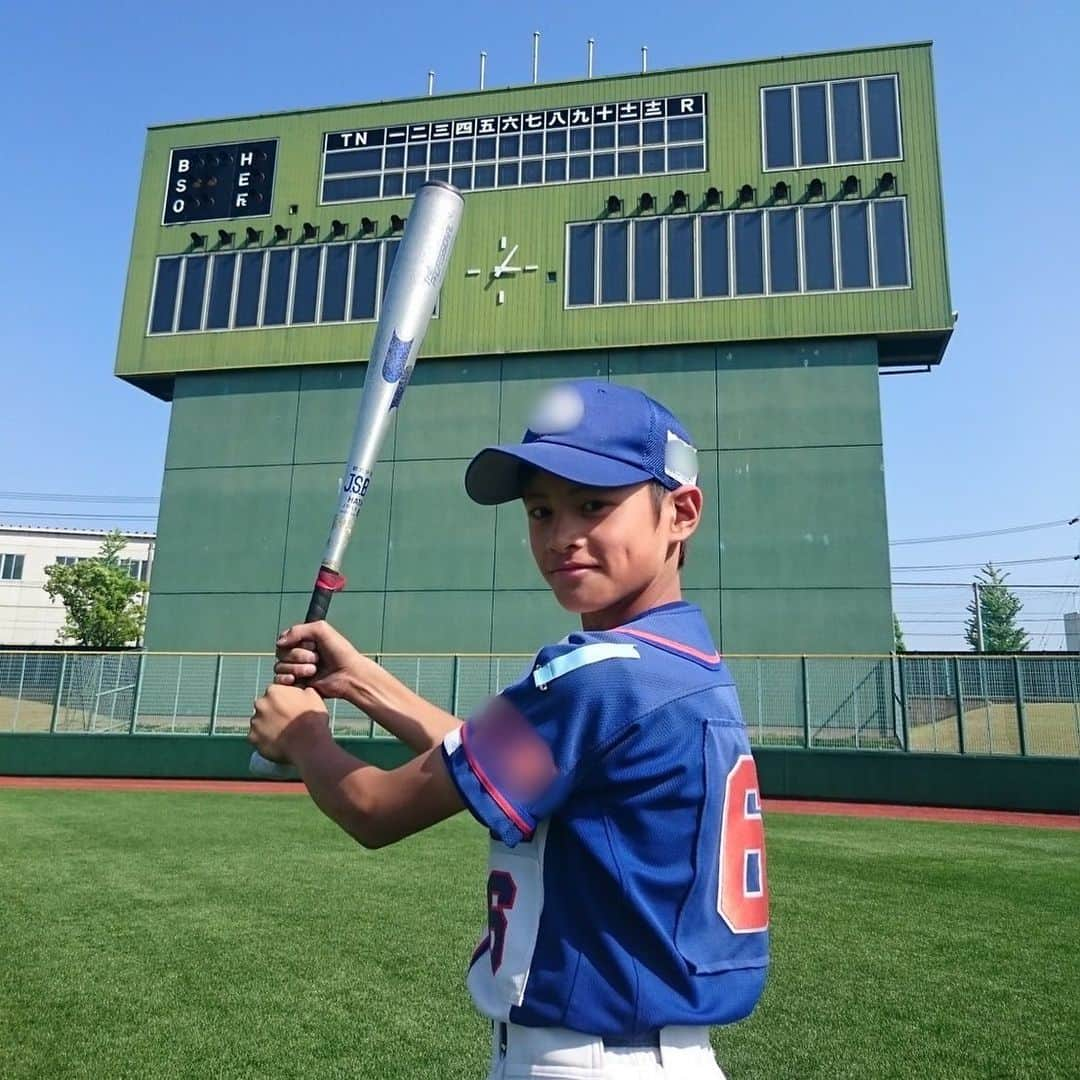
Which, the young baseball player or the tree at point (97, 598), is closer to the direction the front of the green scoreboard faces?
the young baseball player

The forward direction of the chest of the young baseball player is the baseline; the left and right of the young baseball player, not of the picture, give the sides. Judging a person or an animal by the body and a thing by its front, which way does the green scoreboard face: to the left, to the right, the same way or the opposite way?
to the left

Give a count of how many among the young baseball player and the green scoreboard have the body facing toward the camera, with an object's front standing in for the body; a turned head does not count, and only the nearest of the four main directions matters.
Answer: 1

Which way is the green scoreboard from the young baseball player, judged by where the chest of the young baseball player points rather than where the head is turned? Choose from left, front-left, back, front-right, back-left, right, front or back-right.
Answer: right

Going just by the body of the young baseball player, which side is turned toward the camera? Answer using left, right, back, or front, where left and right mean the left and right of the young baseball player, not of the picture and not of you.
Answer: left

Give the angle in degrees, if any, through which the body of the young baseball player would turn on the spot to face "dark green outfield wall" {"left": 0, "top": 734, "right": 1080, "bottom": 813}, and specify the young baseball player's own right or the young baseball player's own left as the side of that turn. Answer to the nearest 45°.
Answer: approximately 90° to the young baseball player's own right

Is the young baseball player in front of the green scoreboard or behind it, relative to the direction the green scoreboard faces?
in front

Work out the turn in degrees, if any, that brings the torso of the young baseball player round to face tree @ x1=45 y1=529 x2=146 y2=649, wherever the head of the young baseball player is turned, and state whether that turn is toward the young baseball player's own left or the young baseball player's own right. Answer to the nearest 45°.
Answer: approximately 45° to the young baseball player's own right

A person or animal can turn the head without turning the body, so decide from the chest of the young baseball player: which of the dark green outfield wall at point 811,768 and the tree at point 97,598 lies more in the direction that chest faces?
the tree

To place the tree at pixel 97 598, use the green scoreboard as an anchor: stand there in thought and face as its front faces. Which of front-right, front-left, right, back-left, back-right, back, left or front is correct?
back-right

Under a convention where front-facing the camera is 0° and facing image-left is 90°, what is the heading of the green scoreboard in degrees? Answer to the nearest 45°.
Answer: approximately 0°
